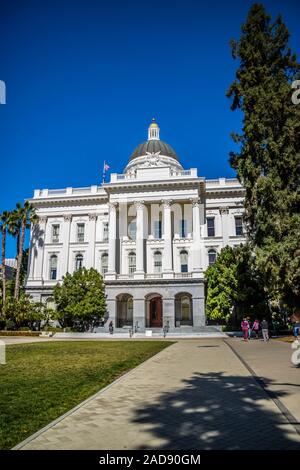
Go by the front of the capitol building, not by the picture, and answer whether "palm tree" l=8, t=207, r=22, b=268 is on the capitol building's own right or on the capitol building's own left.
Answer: on the capitol building's own right

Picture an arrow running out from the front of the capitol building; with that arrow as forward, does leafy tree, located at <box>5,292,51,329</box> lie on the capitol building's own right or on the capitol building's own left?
on the capitol building's own right

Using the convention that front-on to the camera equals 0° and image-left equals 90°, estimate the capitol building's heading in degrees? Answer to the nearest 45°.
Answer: approximately 0°

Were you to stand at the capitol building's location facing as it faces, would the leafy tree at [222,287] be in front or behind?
in front

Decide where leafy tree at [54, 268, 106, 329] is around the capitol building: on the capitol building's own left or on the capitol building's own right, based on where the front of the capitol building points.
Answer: on the capitol building's own right
